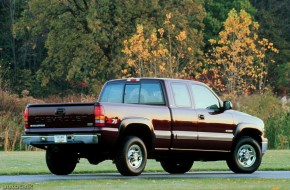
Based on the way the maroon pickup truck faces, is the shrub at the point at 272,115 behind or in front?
in front

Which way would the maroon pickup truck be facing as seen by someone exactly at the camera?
facing away from the viewer and to the right of the viewer
